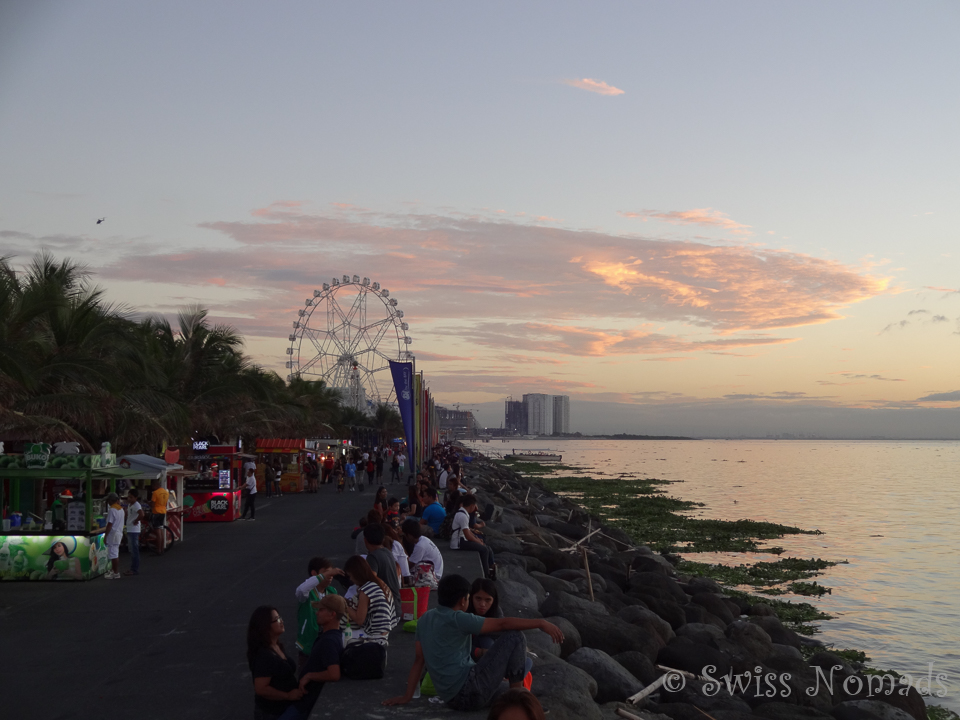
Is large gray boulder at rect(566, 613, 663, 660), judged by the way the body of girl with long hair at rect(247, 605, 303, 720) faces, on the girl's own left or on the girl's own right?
on the girl's own left

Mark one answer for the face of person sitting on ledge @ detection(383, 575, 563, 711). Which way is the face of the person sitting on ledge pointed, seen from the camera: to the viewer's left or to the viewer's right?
to the viewer's right

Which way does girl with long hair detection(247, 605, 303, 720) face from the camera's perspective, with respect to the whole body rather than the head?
to the viewer's right

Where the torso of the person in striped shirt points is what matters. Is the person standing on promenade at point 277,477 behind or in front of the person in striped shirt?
in front

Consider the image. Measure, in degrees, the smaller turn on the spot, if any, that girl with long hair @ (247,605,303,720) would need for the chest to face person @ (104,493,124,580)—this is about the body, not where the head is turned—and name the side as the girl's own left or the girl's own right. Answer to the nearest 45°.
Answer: approximately 90° to the girl's own left

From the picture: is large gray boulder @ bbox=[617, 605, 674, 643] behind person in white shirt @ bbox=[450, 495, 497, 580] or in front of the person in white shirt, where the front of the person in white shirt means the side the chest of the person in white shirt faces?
in front

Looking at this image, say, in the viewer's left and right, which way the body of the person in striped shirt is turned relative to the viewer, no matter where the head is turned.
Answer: facing away from the viewer and to the left of the viewer
